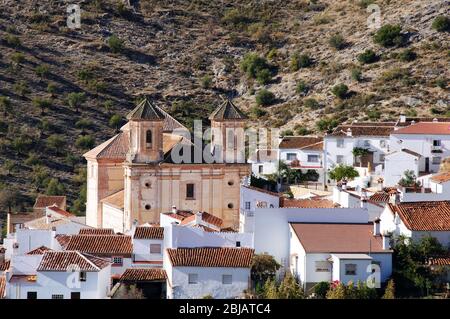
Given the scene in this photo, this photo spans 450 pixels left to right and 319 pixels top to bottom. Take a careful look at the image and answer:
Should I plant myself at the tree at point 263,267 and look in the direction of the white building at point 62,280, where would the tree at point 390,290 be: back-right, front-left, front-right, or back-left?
back-left

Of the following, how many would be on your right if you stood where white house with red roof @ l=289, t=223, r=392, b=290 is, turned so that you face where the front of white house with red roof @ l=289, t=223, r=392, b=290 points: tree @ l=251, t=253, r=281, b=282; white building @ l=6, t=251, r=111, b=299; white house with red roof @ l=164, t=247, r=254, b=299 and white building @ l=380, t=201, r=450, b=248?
3

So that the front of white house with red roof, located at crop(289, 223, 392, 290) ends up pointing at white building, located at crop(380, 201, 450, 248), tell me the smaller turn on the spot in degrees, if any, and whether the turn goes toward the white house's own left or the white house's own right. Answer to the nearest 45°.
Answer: approximately 135° to the white house's own left

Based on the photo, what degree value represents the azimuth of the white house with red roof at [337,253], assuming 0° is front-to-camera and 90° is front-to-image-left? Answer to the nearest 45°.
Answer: approximately 0°

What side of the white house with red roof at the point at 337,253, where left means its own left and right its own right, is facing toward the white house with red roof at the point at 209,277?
right

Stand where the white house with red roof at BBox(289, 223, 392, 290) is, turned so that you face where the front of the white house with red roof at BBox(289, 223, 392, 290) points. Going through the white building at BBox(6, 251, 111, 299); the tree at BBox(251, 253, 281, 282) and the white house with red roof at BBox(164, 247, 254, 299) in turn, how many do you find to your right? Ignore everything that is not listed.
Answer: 3

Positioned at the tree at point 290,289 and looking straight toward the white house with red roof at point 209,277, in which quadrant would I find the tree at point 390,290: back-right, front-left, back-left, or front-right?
back-right

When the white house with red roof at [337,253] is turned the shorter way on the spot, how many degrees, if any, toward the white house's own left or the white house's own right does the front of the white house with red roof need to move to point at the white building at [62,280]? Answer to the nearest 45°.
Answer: approximately 90° to the white house's own right

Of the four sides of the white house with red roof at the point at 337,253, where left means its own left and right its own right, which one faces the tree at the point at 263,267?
right
